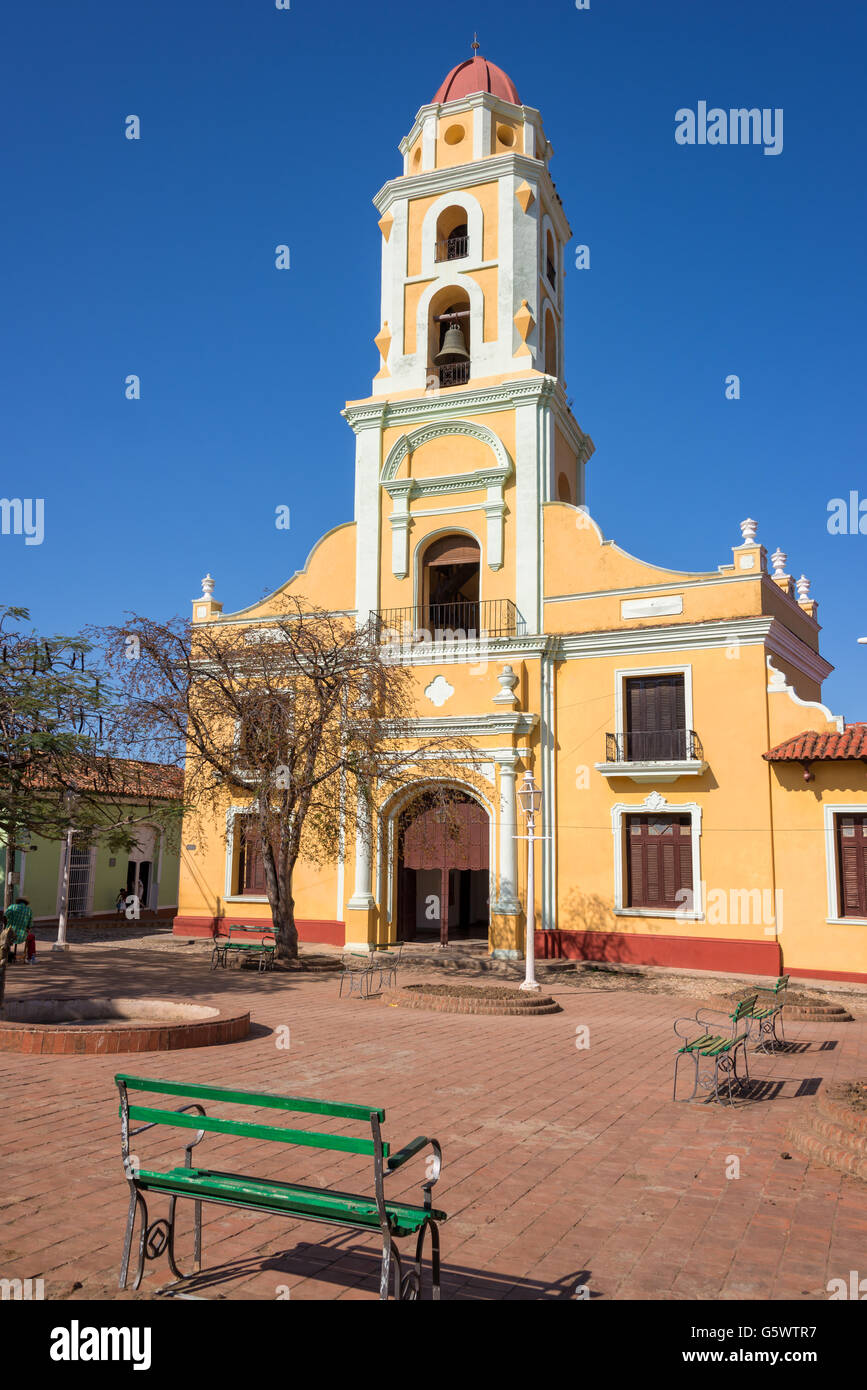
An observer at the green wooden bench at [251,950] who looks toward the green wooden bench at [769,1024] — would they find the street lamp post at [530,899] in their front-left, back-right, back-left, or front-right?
front-left

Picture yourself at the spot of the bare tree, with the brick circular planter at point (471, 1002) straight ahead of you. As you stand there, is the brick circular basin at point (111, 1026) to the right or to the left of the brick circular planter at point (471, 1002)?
right

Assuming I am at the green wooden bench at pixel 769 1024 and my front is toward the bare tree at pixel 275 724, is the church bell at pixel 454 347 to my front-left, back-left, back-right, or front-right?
front-right

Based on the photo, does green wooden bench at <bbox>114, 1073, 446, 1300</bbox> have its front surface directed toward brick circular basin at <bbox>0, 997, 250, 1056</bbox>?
no

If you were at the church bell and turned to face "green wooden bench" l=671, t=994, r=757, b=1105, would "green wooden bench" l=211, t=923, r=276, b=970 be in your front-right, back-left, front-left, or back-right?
front-right
